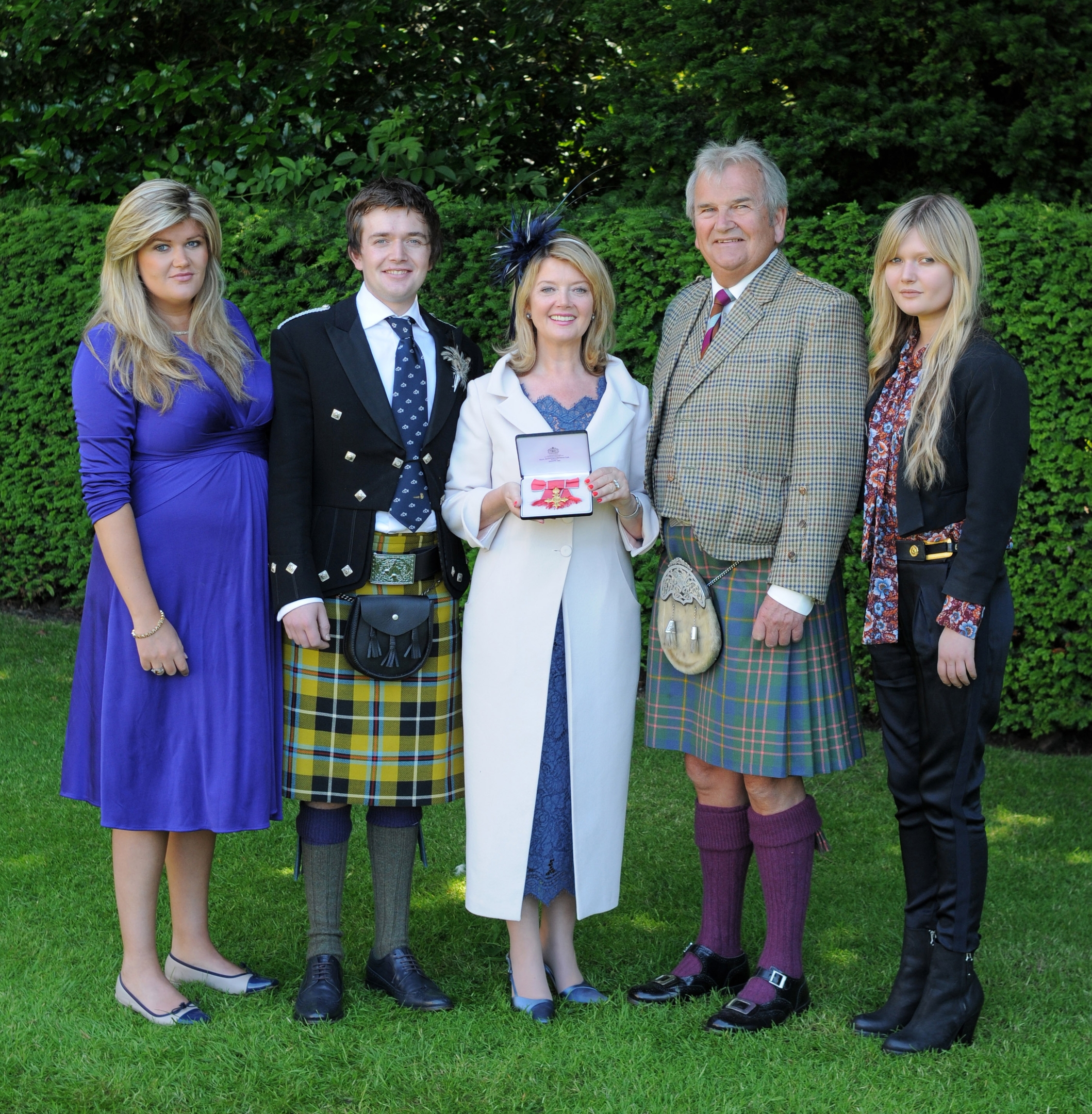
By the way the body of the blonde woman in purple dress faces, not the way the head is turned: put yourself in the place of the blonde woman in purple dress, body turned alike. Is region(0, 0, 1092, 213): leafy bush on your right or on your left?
on your left

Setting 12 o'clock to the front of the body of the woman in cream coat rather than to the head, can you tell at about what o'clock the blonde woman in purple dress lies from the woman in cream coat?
The blonde woman in purple dress is roughly at 3 o'clock from the woman in cream coat.

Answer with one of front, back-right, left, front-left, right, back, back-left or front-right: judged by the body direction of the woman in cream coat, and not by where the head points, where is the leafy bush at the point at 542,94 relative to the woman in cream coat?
back

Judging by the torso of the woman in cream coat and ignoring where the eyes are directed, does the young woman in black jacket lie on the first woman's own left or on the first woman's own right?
on the first woman's own left

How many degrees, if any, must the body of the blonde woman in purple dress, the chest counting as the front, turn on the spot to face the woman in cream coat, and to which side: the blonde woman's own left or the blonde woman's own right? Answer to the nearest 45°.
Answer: approximately 45° to the blonde woman's own left

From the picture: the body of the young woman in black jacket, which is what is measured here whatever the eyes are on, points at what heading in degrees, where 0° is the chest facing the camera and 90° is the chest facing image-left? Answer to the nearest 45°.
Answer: approximately 45°

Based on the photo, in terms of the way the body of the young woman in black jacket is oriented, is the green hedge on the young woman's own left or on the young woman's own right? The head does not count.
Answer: on the young woman's own right

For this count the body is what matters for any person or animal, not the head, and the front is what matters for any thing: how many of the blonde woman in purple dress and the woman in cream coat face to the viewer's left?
0

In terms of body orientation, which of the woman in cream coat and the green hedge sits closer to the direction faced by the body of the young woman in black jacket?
the woman in cream coat

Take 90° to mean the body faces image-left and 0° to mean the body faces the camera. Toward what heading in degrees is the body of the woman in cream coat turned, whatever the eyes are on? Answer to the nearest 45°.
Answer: approximately 0°

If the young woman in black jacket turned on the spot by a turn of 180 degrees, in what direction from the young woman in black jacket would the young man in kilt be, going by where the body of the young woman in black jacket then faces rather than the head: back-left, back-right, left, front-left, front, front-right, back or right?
back-left

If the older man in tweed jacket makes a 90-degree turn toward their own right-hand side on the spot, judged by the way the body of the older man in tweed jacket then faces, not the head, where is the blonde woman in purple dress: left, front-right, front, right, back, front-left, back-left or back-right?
front-left

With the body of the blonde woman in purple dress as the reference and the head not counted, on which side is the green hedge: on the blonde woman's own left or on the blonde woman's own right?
on the blonde woman's own left

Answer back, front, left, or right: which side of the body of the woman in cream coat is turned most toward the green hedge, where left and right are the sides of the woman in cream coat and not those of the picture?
back

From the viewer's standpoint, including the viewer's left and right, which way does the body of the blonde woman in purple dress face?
facing the viewer and to the right of the viewer
